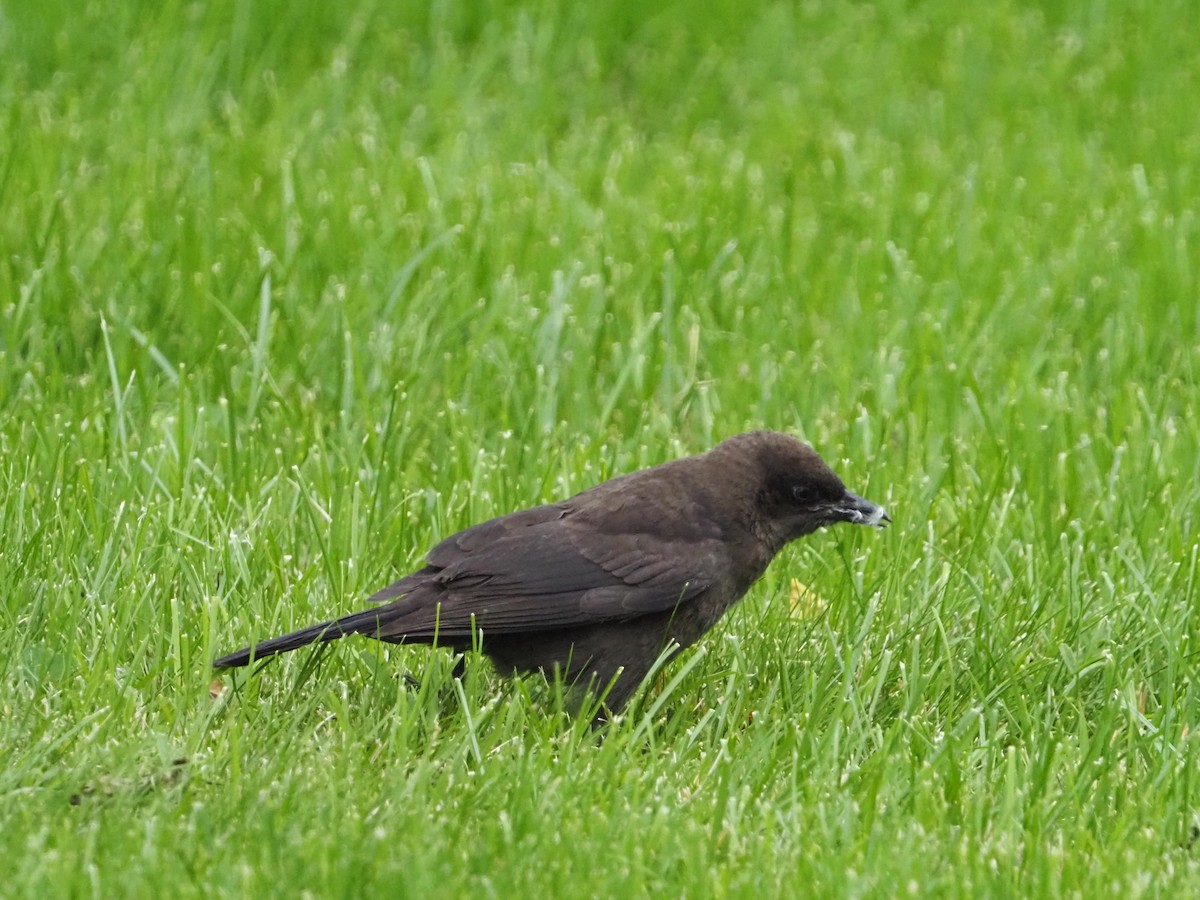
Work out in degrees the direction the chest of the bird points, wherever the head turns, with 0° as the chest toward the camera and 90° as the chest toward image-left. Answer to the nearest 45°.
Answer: approximately 270°
